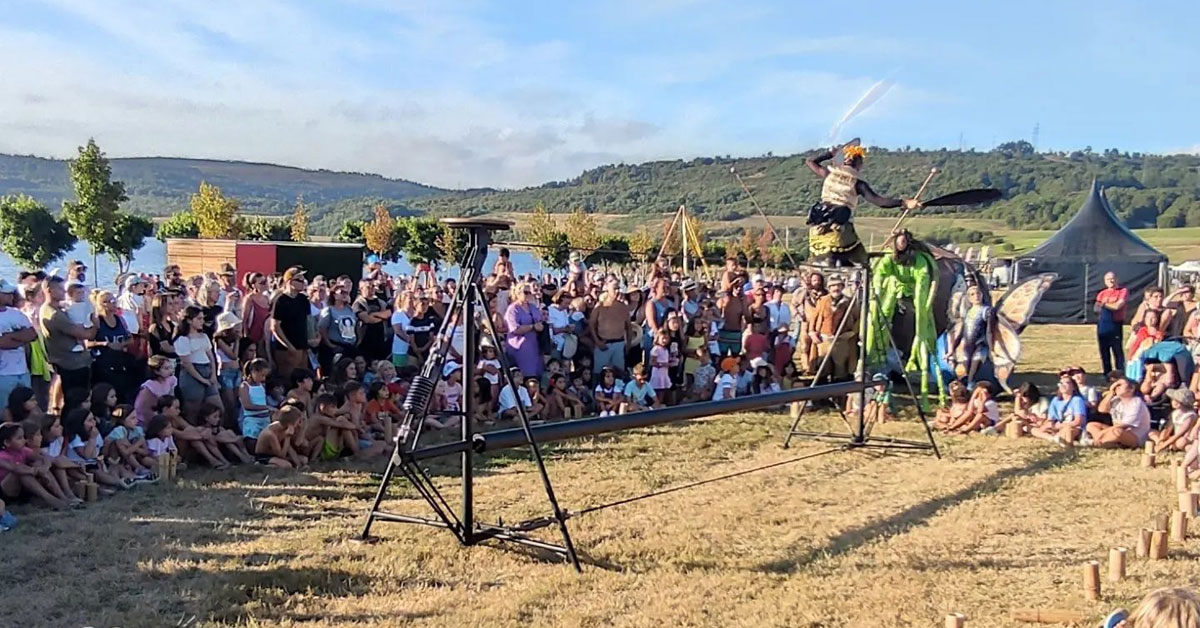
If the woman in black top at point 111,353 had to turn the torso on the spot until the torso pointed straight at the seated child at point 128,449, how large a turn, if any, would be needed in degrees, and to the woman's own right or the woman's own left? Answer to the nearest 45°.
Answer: approximately 45° to the woman's own right

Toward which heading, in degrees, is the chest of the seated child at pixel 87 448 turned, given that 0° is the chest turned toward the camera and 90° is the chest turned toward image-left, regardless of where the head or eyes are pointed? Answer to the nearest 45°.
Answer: approximately 315°

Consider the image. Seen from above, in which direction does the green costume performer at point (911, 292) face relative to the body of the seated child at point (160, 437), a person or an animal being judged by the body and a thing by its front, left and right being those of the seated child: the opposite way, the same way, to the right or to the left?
to the right

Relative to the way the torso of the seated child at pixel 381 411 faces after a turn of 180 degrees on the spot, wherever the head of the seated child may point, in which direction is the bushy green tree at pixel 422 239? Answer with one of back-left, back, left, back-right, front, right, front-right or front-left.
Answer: front-right

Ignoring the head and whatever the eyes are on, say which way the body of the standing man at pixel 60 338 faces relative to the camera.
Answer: to the viewer's right

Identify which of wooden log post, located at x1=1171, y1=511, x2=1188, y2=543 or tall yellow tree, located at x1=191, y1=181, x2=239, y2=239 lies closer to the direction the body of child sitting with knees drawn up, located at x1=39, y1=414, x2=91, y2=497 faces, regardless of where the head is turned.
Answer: the wooden log post

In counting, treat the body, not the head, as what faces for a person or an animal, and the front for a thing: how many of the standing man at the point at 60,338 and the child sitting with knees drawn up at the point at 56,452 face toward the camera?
0

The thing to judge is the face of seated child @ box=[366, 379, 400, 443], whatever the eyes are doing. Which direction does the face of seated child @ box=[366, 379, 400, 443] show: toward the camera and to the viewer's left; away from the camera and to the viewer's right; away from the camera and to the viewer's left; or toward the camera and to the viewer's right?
toward the camera and to the viewer's right

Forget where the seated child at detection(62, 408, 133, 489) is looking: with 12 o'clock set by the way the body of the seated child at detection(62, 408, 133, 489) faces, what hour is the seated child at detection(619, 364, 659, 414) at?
the seated child at detection(619, 364, 659, 414) is roughly at 10 o'clock from the seated child at detection(62, 408, 133, 489).

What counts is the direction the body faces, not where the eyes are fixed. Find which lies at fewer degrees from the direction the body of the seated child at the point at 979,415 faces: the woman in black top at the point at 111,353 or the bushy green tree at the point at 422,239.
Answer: the woman in black top

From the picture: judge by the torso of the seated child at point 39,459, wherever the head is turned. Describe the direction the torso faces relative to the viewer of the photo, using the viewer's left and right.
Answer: facing to the right of the viewer
